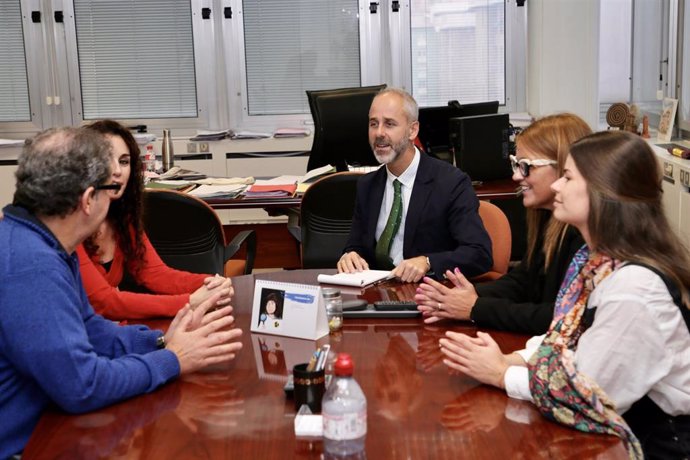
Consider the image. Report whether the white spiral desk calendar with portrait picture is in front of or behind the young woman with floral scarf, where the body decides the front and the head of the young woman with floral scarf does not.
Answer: in front

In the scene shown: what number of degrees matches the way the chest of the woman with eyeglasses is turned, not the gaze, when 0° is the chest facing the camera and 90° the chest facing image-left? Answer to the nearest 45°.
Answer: approximately 90°

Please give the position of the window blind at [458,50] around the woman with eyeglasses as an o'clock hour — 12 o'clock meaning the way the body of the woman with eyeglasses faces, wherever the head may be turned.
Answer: The window blind is roughly at 3 o'clock from the woman with eyeglasses.

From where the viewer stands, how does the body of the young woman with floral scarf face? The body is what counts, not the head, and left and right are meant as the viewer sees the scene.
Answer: facing to the left of the viewer

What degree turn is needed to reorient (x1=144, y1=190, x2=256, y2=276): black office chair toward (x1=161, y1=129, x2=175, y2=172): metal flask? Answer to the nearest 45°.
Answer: approximately 45° to its left

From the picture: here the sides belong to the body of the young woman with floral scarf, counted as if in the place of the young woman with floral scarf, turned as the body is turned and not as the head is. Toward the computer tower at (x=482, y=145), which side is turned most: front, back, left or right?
right

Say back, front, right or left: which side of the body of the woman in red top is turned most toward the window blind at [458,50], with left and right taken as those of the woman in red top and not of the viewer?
left

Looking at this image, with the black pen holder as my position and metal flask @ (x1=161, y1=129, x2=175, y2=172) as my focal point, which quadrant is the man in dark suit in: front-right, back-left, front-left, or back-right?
front-right

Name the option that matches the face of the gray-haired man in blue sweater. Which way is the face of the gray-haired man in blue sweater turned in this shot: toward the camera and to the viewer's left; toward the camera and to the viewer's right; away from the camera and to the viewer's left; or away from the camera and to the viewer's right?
away from the camera and to the viewer's right

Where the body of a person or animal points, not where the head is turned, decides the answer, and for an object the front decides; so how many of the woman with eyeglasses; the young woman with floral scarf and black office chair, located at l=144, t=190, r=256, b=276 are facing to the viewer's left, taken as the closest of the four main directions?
2

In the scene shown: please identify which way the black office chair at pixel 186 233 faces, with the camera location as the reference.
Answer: facing away from the viewer and to the right of the viewer

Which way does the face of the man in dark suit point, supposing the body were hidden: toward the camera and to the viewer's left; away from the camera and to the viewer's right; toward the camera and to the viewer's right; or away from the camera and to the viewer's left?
toward the camera and to the viewer's left

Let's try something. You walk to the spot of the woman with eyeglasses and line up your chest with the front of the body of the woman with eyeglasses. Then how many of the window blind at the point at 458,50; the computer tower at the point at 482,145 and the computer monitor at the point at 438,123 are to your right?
3

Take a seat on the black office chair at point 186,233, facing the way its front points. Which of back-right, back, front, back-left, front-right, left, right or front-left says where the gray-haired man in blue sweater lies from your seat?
back-right

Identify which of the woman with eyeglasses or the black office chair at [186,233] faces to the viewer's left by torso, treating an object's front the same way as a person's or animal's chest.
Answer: the woman with eyeglasses
